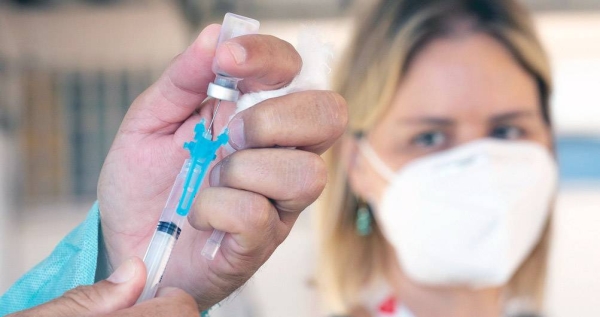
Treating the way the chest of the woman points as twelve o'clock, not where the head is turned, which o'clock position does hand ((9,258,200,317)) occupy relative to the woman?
The hand is roughly at 2 o'clock from the woman.

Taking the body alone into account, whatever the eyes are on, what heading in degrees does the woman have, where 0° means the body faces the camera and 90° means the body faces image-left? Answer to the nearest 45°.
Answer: approximately 315°
